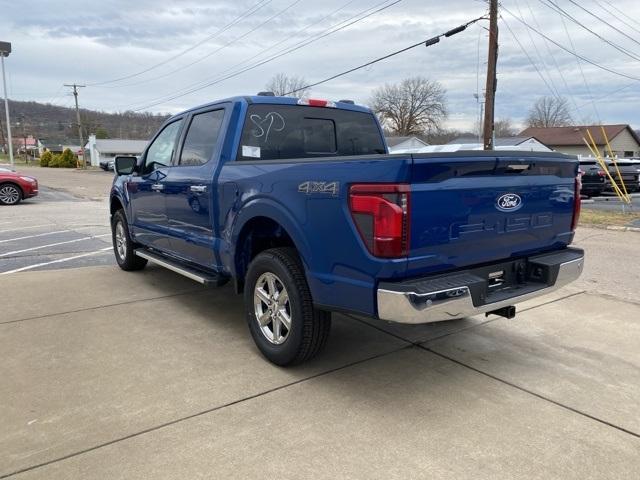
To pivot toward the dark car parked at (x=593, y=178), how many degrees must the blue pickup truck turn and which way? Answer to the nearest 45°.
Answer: approximately 90° to its right

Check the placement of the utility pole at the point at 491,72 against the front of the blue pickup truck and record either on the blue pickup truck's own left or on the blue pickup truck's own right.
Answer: on the blue pickup truck's own right

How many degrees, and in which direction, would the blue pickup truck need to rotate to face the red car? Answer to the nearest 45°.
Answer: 0° — it already faces it

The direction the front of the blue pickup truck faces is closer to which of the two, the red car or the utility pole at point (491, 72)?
the red car

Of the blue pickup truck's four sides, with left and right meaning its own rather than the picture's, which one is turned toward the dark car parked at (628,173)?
right

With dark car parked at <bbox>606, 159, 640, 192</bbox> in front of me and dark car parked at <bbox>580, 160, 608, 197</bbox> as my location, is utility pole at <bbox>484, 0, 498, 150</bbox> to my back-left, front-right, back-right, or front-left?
back-right

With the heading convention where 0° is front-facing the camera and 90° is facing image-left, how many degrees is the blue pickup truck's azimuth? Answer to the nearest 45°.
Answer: approximately 135°
